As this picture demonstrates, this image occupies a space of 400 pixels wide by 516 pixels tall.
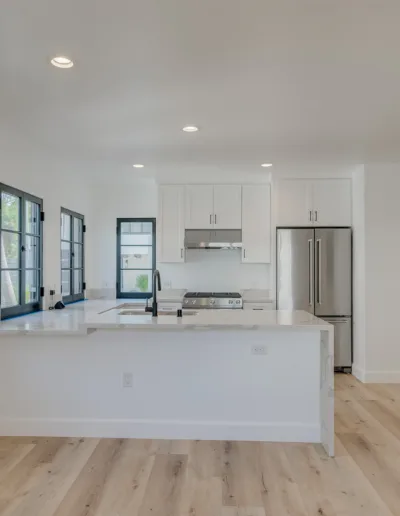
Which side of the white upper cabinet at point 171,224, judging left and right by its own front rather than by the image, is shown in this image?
front

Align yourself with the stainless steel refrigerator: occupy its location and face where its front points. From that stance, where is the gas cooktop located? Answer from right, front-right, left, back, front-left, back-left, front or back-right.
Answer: right

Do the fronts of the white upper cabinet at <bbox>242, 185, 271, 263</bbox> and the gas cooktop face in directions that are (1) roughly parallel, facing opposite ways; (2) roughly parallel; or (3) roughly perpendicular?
roughly parallel

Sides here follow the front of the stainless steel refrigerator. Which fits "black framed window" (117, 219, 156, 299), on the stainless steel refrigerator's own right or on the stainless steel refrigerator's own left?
on the stainless steel refrigerator's own right

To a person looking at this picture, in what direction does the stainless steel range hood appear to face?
facing the viewer

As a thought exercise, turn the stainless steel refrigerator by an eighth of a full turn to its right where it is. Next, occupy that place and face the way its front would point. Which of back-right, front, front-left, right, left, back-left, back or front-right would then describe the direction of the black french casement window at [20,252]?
front

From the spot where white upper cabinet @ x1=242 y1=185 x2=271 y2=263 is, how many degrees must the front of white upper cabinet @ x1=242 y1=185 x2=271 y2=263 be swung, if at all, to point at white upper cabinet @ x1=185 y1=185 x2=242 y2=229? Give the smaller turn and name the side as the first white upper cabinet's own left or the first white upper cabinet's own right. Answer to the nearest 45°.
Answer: approximately 90° to the first white upper cabinet's own right

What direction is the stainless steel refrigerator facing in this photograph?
toward the camera

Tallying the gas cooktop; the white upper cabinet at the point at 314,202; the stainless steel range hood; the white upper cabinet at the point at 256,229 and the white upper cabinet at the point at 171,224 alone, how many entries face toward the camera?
5

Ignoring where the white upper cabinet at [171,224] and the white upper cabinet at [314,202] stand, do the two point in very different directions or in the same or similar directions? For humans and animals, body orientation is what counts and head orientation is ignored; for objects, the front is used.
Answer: same or similar directions

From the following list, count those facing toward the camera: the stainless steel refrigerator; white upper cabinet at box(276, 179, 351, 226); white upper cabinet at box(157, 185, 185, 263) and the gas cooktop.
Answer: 4

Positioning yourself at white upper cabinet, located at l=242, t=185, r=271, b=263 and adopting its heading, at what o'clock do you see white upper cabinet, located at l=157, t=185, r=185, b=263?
white upper cabinet, located at l=157, t=185, r=185, b=263 is roughly at 3 o'clock from white upper cabinet, located at l=242, t=185, r=271, b=263.

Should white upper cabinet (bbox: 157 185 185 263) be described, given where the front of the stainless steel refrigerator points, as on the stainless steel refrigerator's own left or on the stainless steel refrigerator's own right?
on the stainless steel refrigerator's own right

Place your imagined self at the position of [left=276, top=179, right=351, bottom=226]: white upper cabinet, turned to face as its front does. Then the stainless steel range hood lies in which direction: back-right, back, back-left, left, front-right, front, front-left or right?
right

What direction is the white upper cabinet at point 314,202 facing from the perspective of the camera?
toward the camera

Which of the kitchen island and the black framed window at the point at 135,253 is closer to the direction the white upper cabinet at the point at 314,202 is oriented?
the kitchen island

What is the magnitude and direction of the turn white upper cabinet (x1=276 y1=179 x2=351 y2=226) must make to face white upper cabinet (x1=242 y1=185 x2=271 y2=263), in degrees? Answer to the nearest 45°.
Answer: approximately 90° to its right
